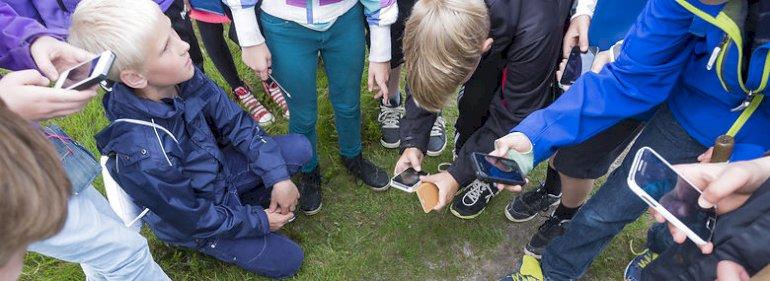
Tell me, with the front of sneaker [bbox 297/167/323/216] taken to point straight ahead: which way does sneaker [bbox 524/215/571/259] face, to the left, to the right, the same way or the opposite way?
to the right

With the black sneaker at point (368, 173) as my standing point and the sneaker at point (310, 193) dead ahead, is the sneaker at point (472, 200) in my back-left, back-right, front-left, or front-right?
back-left

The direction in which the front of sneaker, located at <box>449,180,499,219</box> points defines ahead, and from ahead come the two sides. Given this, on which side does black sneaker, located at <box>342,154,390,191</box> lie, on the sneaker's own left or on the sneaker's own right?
on the sneaker's own right

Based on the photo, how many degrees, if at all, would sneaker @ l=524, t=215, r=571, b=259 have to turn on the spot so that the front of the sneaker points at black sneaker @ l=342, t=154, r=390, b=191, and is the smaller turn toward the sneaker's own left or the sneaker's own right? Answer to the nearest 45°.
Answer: approximately 45° to the sneaker's own right

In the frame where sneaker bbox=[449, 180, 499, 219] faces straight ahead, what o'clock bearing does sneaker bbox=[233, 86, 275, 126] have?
sneaker bbox=[233, 86, 275, 126] is roughly at 2 o'clock from sneaker bbox=[449, 180, 499, 219].

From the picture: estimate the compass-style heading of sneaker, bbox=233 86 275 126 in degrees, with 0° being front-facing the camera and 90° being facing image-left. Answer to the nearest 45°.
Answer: approximately 315°

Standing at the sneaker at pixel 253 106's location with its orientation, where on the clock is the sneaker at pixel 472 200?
the sneaker at pixel 472 200 is roughly at 12 o'clock from the sneaker at pixel 253 106.

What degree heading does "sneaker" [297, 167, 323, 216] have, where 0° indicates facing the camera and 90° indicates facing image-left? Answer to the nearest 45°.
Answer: approximately 0°

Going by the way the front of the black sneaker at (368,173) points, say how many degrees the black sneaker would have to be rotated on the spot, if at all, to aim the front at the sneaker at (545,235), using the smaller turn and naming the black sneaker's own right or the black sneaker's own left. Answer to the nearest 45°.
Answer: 0° — it already faces it

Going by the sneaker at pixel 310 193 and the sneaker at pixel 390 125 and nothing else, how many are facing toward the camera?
2

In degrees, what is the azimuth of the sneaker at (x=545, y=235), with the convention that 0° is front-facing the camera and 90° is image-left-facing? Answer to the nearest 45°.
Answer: approximately 45°
